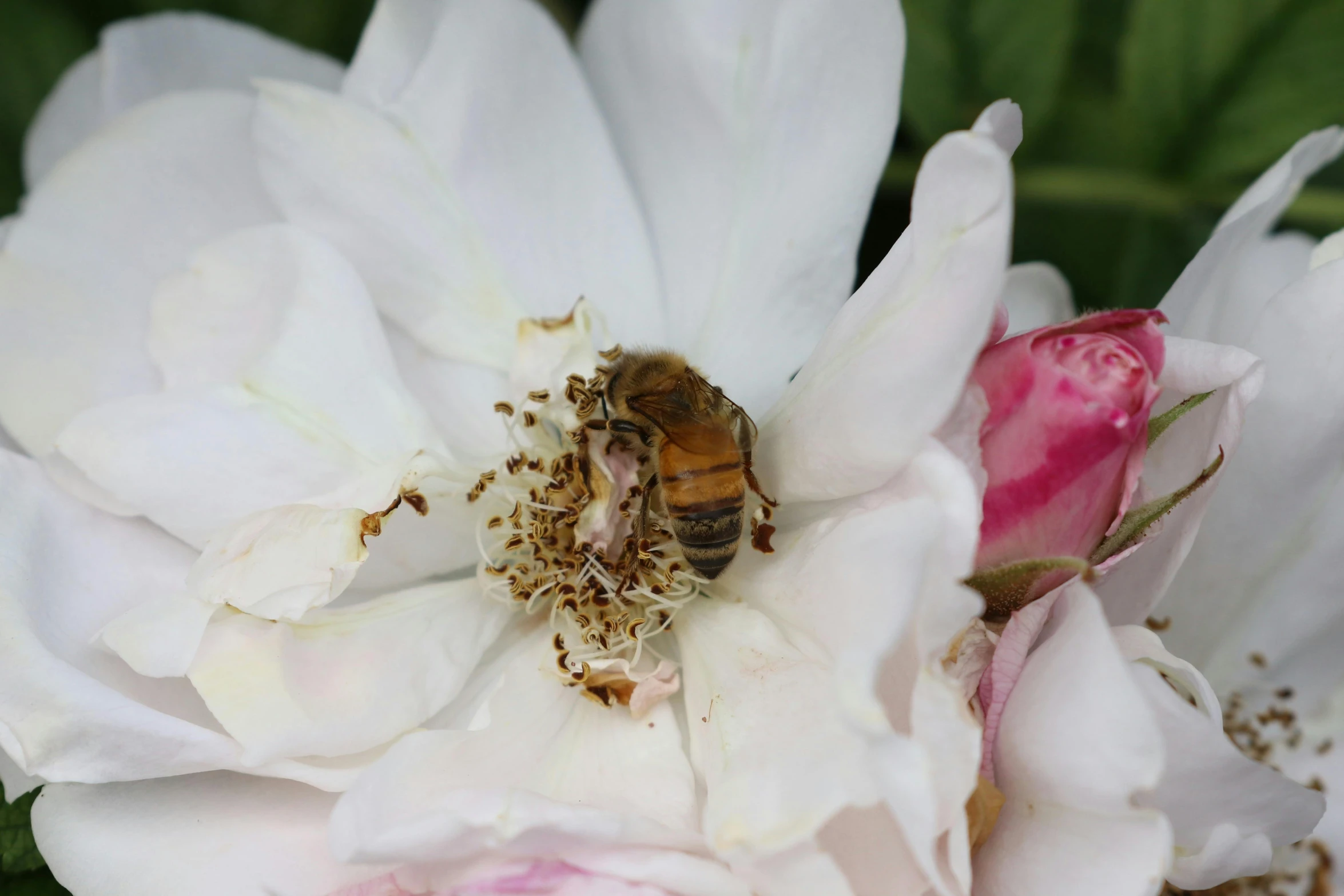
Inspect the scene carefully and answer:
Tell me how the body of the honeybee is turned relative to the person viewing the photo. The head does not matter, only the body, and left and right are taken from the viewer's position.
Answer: facing away from the viewer and to the left of the viewer

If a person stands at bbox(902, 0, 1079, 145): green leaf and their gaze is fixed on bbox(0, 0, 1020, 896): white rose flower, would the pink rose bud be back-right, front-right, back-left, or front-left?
front-left

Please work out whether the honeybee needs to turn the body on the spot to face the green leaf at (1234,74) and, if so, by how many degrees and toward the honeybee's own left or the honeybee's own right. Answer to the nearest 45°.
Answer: approximately 45° to the honeybee's own right

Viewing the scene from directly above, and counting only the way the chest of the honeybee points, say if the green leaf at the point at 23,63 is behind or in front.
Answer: in front

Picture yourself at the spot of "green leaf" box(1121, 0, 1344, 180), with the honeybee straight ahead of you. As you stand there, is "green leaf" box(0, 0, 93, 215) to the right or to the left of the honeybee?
right

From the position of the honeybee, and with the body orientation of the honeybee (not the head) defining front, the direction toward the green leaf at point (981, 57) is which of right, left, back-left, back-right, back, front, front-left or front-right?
front-right
